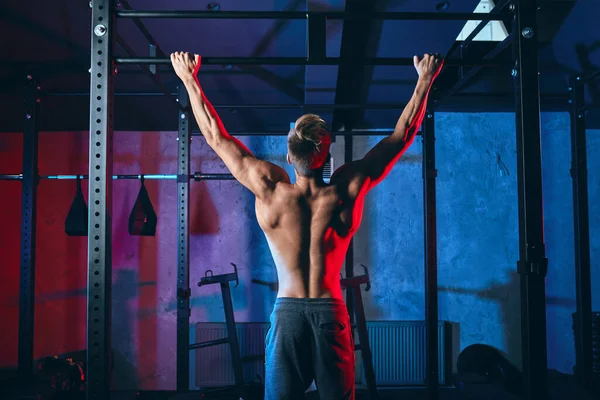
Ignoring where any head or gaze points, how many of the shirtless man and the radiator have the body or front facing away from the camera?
1

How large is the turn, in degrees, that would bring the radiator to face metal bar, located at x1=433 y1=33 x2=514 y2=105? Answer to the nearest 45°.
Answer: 0° — it already faces it

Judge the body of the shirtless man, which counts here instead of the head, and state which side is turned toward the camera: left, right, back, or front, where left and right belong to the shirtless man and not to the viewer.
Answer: back

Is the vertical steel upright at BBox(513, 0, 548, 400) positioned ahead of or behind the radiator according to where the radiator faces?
ahead

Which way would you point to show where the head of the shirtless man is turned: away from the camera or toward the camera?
away from the camera

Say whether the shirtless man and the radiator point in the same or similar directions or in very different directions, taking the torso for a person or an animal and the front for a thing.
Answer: very different directions

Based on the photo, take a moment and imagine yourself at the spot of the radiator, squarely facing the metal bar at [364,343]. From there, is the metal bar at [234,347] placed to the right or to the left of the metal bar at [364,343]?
right

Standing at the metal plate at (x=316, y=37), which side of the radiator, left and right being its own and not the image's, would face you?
front

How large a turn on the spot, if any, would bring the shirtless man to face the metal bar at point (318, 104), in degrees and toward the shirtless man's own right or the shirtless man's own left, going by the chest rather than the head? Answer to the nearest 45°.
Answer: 0° — they already face it

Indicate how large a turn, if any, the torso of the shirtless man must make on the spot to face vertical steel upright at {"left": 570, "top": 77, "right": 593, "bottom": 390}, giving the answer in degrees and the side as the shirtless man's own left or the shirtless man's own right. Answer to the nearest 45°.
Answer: approximately 45° to the shirtless man's own right

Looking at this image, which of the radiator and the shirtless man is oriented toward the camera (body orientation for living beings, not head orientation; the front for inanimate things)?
the radiator

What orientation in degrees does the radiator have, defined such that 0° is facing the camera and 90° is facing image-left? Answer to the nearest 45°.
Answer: approximately 0°

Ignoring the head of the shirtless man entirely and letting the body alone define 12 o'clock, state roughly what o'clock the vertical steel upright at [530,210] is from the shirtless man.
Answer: The vertical steel upright is roughly at 3 o'clock from the shirtless man.
